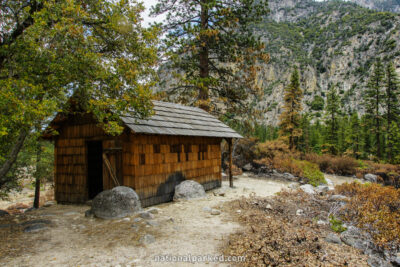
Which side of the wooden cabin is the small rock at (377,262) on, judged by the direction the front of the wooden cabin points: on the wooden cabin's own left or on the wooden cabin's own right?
on the wooden cabin's own left

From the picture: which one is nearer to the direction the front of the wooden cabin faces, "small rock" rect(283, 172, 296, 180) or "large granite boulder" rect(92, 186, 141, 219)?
the large granite boulder

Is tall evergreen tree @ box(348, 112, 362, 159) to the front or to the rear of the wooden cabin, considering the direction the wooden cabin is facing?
to the rear

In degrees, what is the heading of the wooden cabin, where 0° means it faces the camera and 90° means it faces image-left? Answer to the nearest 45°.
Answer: approximately 45°

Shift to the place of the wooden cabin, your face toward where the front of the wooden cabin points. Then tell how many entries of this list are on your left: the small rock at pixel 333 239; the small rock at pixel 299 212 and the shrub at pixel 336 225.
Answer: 3

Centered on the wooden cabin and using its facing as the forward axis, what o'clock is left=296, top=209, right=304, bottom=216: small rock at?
The small rock is roughly at 9 o'clock from the wooden cabin.

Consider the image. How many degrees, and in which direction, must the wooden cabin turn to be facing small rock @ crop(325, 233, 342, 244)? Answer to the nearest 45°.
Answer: approximately 90° to its left

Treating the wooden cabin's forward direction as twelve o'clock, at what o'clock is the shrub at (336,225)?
The shrub is roughly at 9 o'clock from the wooden cabin.

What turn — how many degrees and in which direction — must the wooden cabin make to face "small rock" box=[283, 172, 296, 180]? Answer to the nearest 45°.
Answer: approximately 180°

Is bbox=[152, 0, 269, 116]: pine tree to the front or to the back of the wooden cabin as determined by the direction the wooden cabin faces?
to the back

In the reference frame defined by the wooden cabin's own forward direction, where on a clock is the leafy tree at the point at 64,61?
The leafy tree is roughly at 11 o'clock from the wooden cabin.

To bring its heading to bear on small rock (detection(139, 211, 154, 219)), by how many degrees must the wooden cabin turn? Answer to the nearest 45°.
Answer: approximately 45° to its left

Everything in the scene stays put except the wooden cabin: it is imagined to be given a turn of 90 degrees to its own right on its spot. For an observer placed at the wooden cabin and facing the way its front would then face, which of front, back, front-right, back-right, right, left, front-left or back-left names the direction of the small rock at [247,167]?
right

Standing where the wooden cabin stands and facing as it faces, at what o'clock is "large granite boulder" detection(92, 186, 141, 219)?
The large granite boulder is roughly at 11 o'clock from the wooden cabin.
